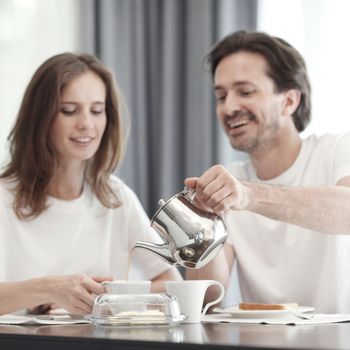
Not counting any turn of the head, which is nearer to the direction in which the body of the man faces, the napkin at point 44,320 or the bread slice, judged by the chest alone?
the napkin

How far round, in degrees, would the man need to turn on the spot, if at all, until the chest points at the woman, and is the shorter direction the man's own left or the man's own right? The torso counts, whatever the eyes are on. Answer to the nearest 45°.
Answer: approximately 45° to the man's own right

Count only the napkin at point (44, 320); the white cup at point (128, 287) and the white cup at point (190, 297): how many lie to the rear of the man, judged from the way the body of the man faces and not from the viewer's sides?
0

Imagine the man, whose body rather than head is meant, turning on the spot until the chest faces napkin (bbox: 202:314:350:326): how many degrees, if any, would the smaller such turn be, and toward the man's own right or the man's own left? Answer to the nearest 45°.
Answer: approximately 45° to the man's own left

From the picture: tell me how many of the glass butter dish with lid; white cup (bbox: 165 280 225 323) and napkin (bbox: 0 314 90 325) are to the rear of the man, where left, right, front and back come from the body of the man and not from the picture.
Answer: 0

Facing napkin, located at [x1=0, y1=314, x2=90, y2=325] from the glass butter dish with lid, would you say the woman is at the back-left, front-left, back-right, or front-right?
front-right

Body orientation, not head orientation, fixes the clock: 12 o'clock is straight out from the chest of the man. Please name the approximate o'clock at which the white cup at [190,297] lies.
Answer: The white cup is roughly at 11 o'clock from the man.

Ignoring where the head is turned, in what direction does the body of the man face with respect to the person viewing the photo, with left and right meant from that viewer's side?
facing the viewer and to the left of the viewer

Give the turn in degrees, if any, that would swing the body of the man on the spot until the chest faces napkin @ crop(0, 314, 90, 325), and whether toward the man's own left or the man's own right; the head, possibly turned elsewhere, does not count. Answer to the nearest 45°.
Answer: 0° — they already face it

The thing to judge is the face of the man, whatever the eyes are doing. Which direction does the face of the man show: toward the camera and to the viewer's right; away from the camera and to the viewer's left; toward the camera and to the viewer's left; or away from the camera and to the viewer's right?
toward the camera and to the viewer's left

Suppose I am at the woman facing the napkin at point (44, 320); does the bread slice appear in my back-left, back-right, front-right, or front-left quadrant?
front-left
